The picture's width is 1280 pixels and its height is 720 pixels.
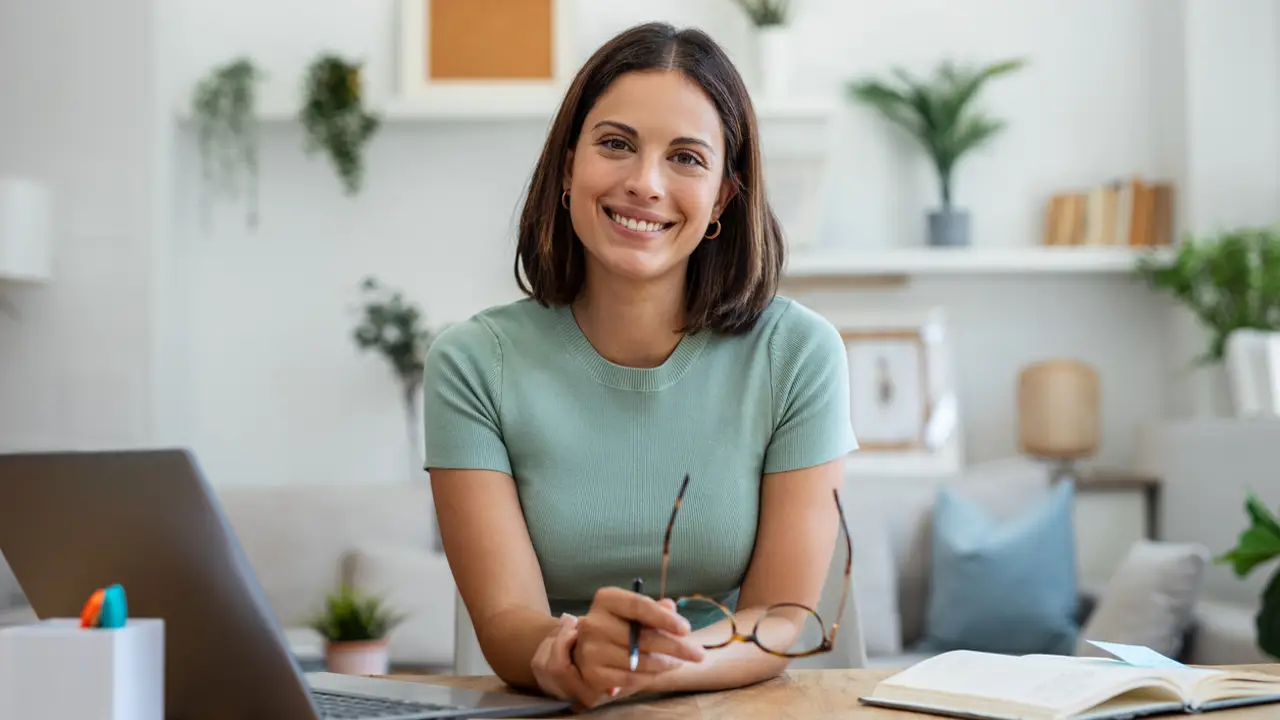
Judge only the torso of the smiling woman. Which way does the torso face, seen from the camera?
toward the camera

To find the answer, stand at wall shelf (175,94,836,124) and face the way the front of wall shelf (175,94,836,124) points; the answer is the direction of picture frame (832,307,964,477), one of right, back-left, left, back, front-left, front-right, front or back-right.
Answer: left

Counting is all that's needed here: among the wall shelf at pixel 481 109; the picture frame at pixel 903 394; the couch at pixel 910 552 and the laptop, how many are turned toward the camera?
3

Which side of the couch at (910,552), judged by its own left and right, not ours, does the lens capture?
front

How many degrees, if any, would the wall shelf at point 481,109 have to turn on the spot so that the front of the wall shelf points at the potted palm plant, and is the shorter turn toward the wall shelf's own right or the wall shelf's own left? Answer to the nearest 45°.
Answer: approximately 90° to the wall shelf's own left

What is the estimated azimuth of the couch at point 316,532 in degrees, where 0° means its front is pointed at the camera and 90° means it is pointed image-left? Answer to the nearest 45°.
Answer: approximately 0°

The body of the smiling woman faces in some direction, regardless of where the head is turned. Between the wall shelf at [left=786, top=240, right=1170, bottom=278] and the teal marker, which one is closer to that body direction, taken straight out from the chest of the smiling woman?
the teal marker

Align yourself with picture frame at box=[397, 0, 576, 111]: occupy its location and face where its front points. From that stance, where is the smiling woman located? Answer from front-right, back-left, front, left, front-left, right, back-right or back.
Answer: front

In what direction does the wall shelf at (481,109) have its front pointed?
toward the camera

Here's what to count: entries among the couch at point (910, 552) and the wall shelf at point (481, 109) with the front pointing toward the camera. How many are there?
2

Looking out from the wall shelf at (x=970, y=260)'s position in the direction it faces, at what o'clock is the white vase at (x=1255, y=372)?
The white vase is roughly at 10 o'clock from the wall shelf.

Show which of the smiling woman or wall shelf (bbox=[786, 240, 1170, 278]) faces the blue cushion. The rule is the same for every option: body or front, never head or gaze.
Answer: the wall shelf

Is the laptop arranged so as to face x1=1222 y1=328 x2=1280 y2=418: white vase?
yes

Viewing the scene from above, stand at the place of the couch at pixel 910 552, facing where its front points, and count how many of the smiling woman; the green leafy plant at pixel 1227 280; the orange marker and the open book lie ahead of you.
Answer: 3

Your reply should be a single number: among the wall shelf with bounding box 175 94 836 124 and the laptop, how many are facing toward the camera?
1
